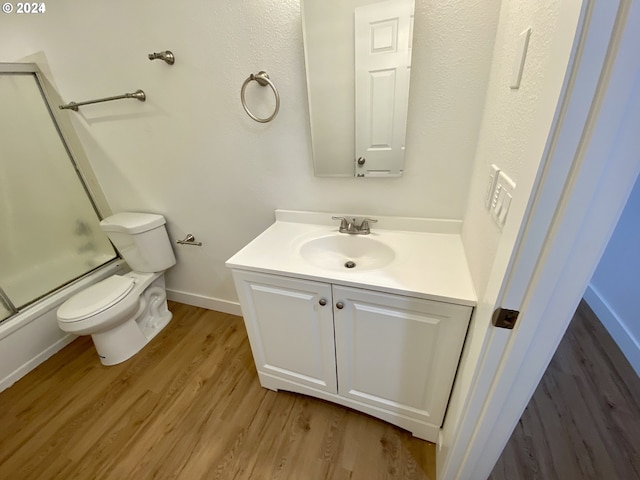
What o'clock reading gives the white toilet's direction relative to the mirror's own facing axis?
The white toilet is roughly at 3 o'clock from the mirror.

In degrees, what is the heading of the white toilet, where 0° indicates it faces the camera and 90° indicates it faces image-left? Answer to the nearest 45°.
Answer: approximately 45°

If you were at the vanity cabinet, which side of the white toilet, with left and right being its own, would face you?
left

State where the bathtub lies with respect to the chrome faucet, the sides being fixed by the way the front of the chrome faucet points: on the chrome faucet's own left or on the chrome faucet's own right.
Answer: on the chrome faucet's own right

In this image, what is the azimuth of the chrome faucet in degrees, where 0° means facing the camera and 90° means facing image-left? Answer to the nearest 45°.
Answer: approximately 0°

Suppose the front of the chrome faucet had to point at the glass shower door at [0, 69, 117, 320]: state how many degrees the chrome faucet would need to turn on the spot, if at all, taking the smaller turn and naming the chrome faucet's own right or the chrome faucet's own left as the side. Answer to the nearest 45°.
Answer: approximately 90° to the chrome faucet's own right

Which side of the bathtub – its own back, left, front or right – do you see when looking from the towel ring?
front

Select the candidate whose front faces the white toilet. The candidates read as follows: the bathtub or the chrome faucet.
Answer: the bathtub

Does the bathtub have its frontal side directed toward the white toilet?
yes

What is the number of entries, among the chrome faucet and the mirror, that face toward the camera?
2

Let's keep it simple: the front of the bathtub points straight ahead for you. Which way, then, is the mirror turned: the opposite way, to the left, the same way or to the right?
to the right

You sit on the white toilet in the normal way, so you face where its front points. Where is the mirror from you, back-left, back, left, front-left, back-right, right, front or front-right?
left

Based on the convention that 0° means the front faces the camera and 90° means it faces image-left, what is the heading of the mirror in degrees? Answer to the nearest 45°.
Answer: approximately 0°

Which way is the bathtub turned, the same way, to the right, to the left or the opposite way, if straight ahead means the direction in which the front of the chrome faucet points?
to the left
